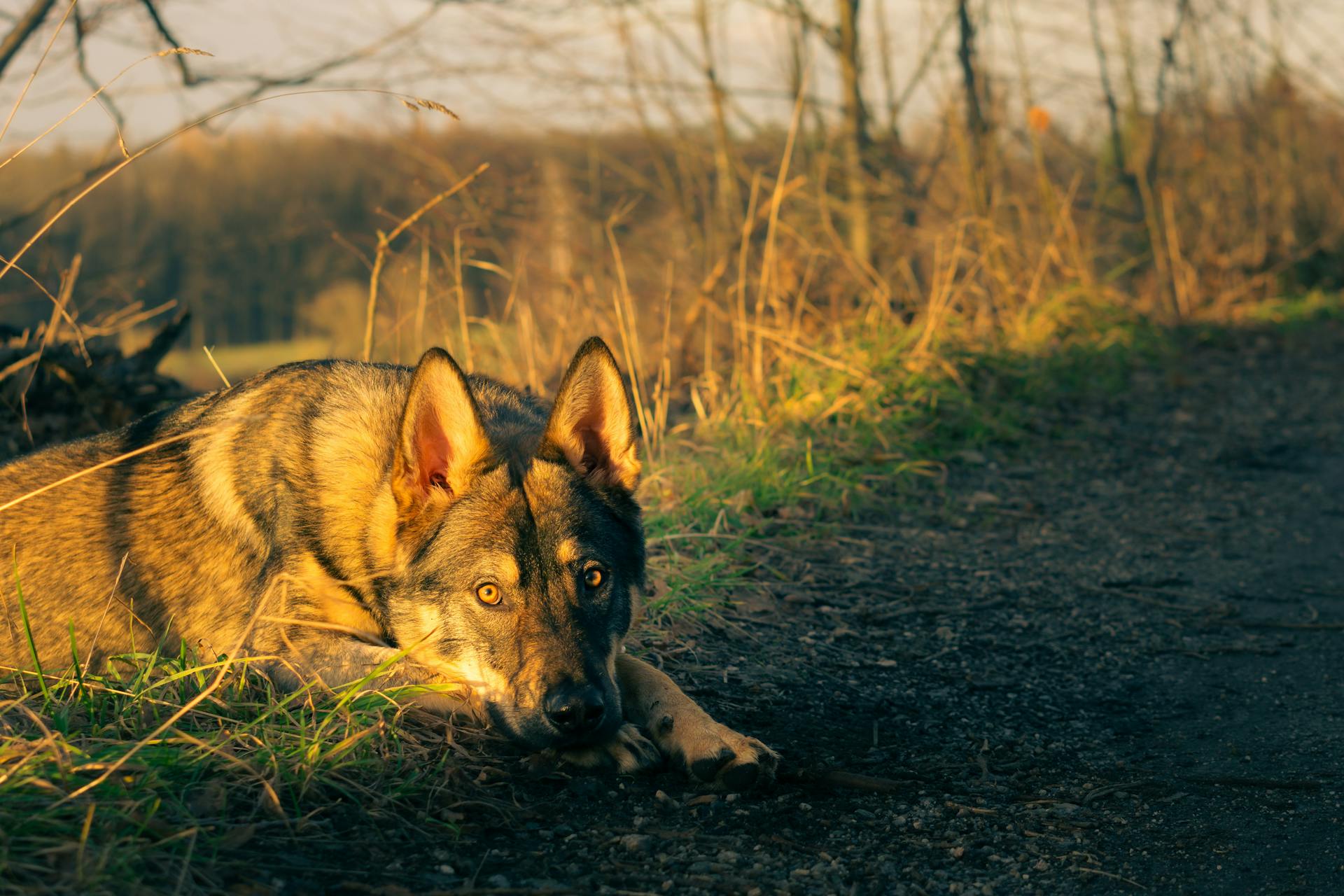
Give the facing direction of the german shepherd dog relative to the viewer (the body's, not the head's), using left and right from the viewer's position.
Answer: facing the viewer and to the right of the viewer

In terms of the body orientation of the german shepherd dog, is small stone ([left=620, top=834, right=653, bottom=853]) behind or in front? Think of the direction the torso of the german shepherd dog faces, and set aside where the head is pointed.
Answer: in front

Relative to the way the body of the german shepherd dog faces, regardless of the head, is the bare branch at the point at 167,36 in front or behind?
behind

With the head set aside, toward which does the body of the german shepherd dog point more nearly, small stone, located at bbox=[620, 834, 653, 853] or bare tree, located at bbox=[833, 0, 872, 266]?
the small stone

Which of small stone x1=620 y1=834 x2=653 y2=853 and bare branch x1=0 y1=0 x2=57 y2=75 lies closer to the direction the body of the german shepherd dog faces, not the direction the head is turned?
the small stone

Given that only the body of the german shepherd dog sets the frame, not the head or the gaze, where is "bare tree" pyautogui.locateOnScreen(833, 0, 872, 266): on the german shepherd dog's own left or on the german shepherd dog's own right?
on the german shepherd dog's own left
